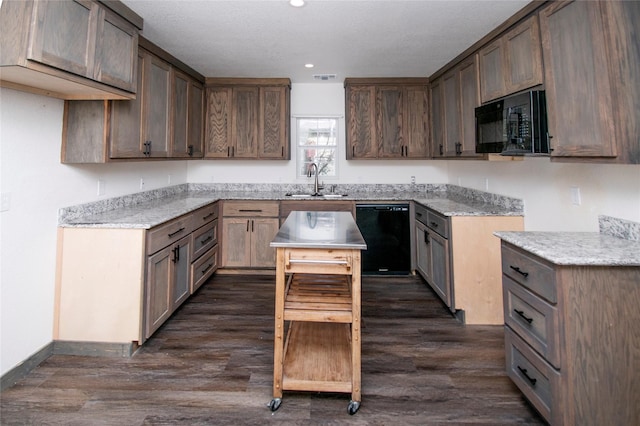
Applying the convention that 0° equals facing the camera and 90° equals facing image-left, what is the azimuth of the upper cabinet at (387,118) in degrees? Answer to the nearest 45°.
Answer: approximately 0°

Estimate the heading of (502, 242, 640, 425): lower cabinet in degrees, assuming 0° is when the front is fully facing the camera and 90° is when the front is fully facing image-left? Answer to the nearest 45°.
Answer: approximately 45°

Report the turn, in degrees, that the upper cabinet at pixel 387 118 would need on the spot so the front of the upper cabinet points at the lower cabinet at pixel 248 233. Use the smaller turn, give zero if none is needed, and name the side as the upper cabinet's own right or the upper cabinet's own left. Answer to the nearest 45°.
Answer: approximately 45° to the upper cabinet's own right

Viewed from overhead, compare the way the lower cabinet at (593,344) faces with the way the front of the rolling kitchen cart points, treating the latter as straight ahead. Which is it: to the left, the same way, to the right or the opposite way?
to the right

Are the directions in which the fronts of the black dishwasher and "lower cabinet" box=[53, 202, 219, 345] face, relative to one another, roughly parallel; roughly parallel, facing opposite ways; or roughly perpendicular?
roughly perpendicular

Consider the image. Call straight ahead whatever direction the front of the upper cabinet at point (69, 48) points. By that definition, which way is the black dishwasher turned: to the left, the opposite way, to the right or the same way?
to the right

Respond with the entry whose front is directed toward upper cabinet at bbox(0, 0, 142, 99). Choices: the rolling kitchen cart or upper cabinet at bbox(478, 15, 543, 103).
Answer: upper cabinet at bbox(478, 15, 543, 103)

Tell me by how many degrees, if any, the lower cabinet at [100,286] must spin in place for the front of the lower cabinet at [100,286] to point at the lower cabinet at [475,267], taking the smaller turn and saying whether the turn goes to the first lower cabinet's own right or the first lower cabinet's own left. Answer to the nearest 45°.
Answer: approximately 45° to the first lower cabinet's own left

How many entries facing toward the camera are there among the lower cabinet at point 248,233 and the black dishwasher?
2
